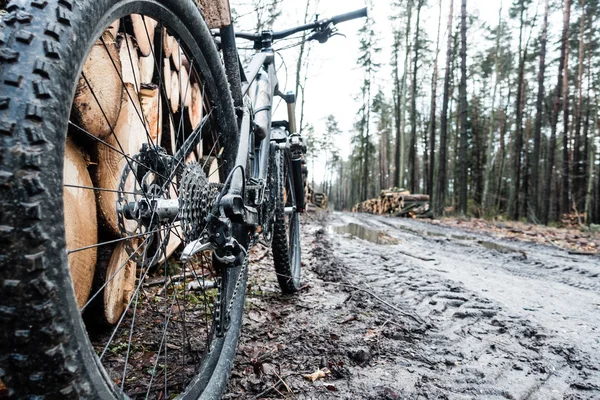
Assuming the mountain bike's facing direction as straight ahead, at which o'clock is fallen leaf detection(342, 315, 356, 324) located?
The fallen leaf is roughly at 1 o'clock from the mountain bike.

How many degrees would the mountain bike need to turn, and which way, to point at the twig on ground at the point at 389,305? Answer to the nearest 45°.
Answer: approximately 45° to its right

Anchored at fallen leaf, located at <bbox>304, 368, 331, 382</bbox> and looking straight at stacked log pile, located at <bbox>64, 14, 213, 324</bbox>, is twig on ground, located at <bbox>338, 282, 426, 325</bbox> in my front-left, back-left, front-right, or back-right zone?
front-right

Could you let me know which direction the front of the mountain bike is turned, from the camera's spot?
facing away from the viewer and to the right of the viewer

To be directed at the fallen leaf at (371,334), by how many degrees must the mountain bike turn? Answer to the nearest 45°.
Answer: approximately 45° to its right
